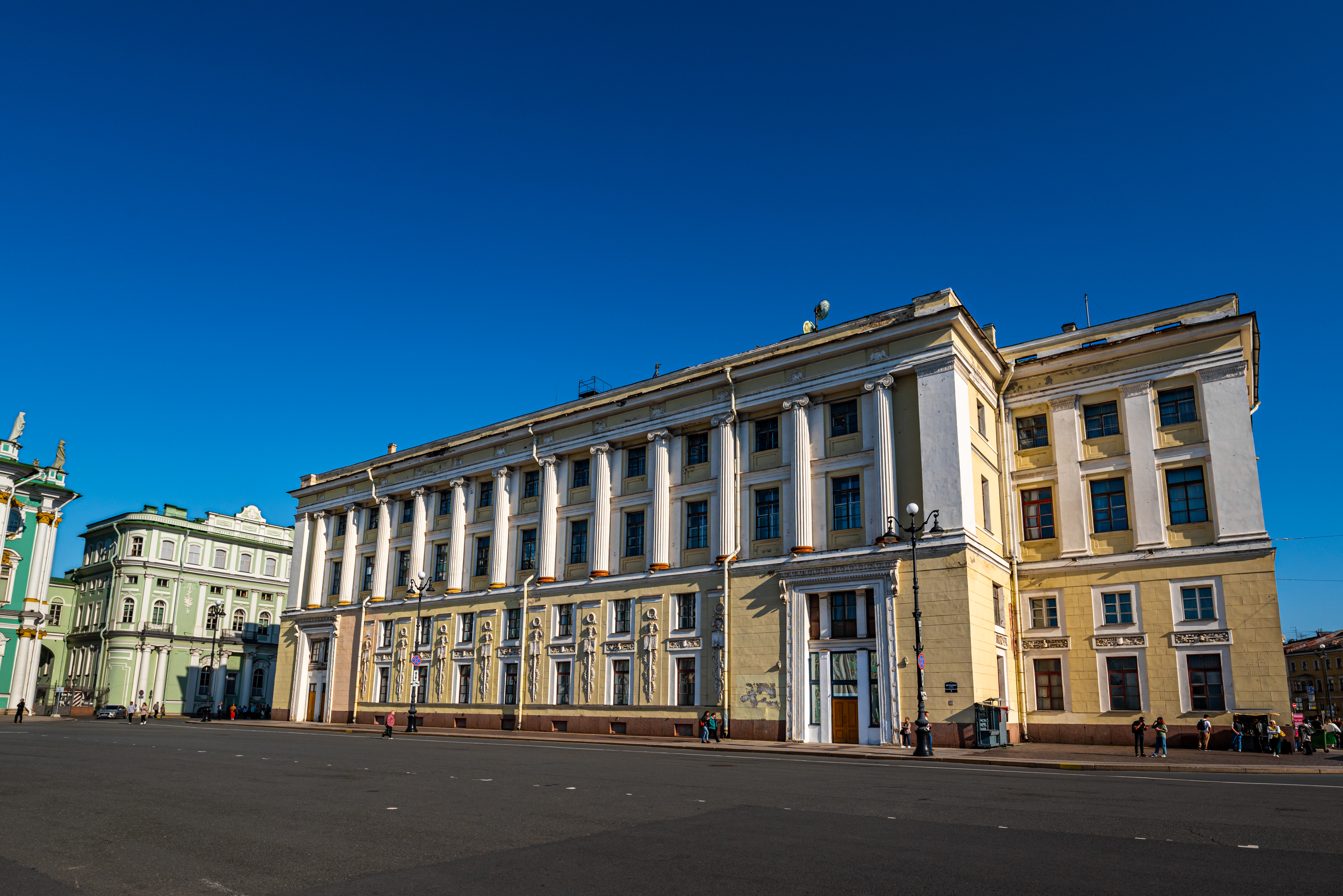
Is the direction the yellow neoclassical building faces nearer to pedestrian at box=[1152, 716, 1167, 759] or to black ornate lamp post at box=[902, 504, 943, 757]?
the black ornate lamp post

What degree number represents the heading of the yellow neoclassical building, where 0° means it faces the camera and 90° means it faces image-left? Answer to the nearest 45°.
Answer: approximately 45°

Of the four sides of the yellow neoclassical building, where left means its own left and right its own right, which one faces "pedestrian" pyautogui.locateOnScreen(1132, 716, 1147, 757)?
left

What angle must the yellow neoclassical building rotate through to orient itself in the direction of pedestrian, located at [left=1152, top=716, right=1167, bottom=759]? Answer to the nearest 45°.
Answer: approximately 90° to its left

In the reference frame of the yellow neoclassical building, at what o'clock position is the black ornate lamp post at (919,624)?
The black ornate lamp post is roughly at 11 o'clock from the yellow neoclassical building.

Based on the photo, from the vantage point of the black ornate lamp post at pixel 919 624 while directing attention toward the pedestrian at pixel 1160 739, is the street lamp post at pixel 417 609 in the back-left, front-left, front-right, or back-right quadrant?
back-left

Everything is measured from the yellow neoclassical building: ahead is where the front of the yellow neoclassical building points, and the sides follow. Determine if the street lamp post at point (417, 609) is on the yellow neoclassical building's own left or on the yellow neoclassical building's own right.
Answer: on the yellow neoclassical building's own right
